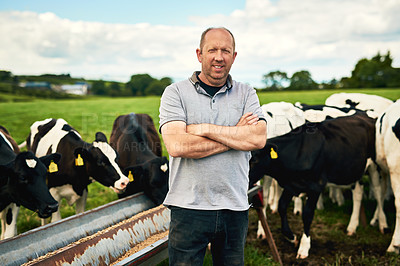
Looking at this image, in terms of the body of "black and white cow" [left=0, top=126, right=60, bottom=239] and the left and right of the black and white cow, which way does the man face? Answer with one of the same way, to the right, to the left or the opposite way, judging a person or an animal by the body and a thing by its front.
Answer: to the right

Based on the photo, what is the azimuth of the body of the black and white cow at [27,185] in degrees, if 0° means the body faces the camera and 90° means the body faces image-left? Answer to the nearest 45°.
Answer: approximately 315°

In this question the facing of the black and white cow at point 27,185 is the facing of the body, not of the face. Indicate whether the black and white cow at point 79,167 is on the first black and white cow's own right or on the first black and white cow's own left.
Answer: on the first black and white cow's own left

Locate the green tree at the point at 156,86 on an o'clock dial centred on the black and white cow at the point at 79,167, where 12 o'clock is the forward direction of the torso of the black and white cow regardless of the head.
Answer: The green tree is roughly at 8 o'clock from the black and white cow.

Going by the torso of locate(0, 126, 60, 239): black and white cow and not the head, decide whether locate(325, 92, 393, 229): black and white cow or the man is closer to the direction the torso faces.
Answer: the man

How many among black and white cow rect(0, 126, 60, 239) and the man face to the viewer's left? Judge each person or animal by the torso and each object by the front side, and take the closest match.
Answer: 0

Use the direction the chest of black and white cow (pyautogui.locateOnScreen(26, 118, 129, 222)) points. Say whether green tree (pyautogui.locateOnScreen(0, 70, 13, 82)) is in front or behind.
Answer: behind

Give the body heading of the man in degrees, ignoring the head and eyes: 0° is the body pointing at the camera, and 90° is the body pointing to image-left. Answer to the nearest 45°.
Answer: approximately 0°

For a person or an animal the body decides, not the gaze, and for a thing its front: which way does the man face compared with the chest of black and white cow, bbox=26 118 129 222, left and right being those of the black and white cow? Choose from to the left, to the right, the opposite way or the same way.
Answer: to the right

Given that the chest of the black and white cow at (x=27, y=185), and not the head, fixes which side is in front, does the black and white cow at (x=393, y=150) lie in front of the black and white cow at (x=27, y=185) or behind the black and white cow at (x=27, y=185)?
in front
